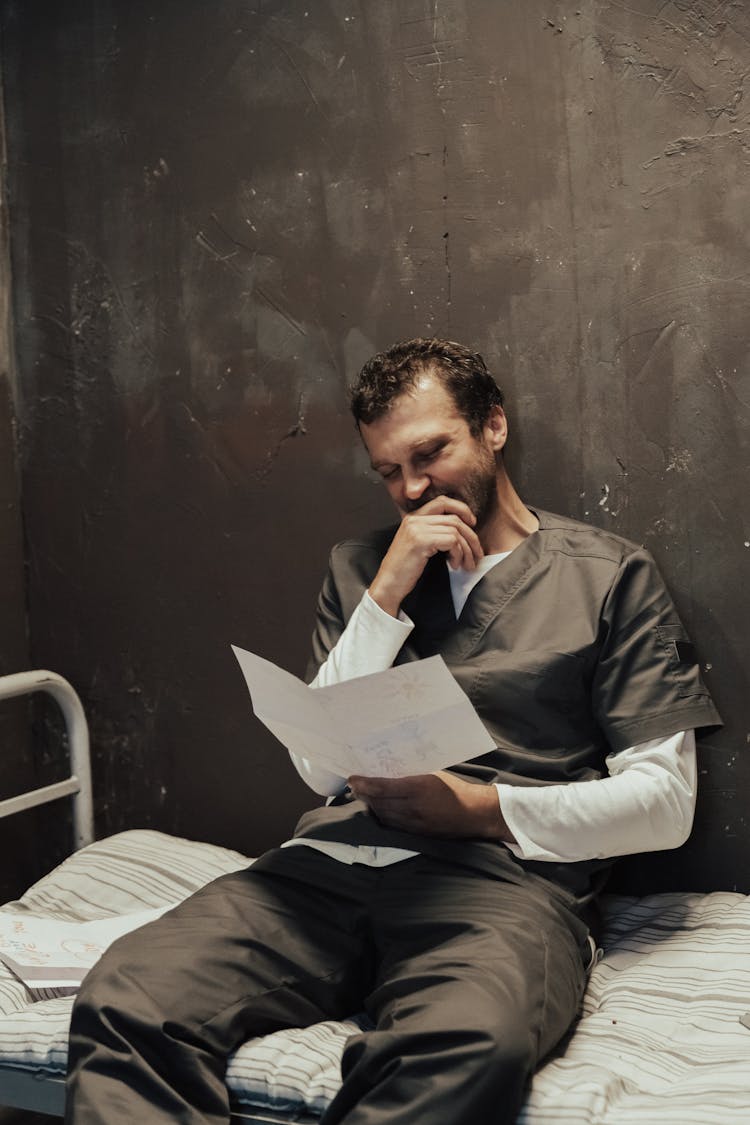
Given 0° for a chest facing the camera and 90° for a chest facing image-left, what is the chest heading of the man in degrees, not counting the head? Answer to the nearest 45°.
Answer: approximately 45°
